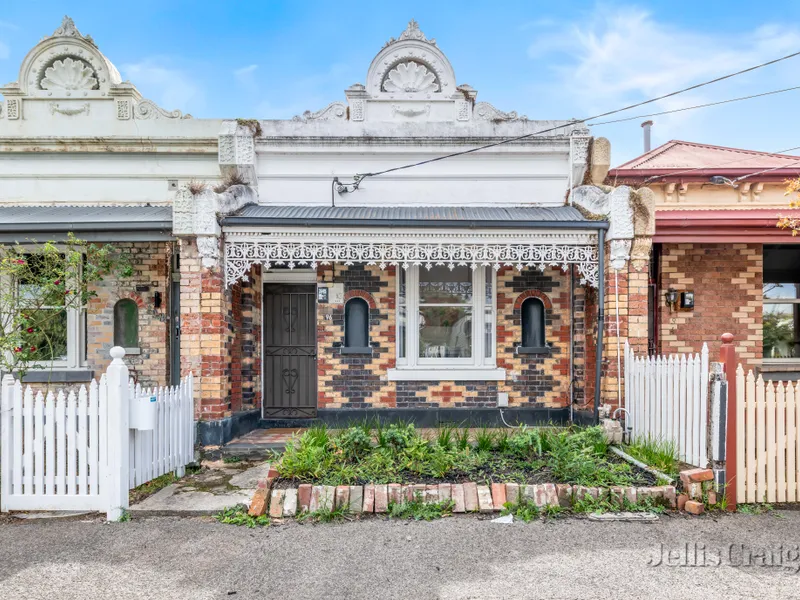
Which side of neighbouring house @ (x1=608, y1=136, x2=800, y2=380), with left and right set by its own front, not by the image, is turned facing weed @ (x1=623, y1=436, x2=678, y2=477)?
front

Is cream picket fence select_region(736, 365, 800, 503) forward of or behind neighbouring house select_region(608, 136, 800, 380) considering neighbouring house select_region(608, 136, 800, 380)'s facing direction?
forward

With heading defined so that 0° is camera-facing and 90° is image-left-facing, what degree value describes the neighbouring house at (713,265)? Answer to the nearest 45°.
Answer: approximately 0°

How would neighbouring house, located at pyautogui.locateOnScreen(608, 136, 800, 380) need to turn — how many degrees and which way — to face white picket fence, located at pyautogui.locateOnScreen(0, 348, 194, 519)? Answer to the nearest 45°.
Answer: approximately 45° to its right

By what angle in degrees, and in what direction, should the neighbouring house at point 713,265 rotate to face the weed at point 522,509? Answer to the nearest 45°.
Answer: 0° — it already faces it

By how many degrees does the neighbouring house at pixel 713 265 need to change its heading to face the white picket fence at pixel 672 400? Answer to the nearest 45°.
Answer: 0° — it already faces it

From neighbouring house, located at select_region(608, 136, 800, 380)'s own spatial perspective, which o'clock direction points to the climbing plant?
The climbing plant is roughly at 2 o'clock from the neighbouring house.

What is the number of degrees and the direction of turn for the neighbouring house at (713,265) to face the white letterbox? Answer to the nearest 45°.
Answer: approximately 45° to its right

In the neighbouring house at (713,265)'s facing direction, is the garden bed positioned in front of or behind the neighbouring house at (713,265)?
in front

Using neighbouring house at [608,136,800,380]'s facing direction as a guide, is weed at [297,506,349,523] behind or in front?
in front

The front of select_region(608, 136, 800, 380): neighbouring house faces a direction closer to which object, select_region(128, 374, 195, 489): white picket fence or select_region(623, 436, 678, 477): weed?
the weed
